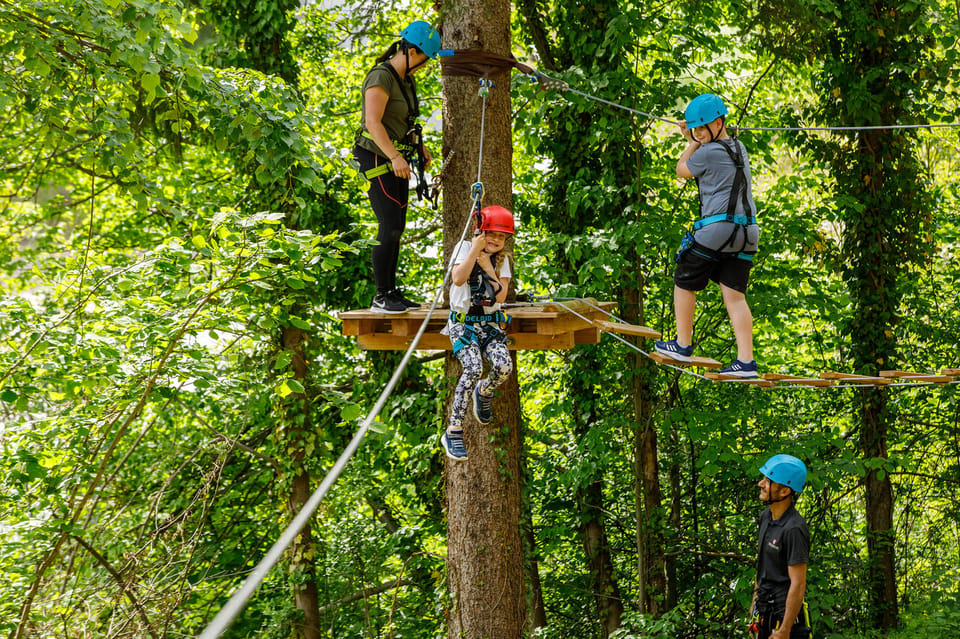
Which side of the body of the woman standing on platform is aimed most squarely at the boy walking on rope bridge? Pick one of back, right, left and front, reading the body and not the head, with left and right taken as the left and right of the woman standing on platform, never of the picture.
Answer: front

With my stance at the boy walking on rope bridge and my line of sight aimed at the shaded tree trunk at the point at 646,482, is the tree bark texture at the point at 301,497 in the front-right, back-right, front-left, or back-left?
front-left

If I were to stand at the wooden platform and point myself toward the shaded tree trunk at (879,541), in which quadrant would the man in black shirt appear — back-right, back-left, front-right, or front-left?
front-right

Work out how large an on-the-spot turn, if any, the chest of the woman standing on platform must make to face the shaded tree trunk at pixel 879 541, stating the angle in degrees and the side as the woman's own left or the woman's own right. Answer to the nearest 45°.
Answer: approximately 45° to the woman's own left

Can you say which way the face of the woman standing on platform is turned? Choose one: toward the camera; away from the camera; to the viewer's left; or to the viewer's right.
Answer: to the viewer's right

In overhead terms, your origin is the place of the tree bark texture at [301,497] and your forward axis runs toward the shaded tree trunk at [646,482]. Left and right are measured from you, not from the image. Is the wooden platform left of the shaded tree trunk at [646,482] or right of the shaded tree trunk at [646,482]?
right

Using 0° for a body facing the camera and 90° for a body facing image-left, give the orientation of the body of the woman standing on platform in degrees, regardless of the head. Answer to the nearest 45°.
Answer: approximately 270°

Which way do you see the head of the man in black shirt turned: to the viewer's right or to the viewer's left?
to the viewer's left
